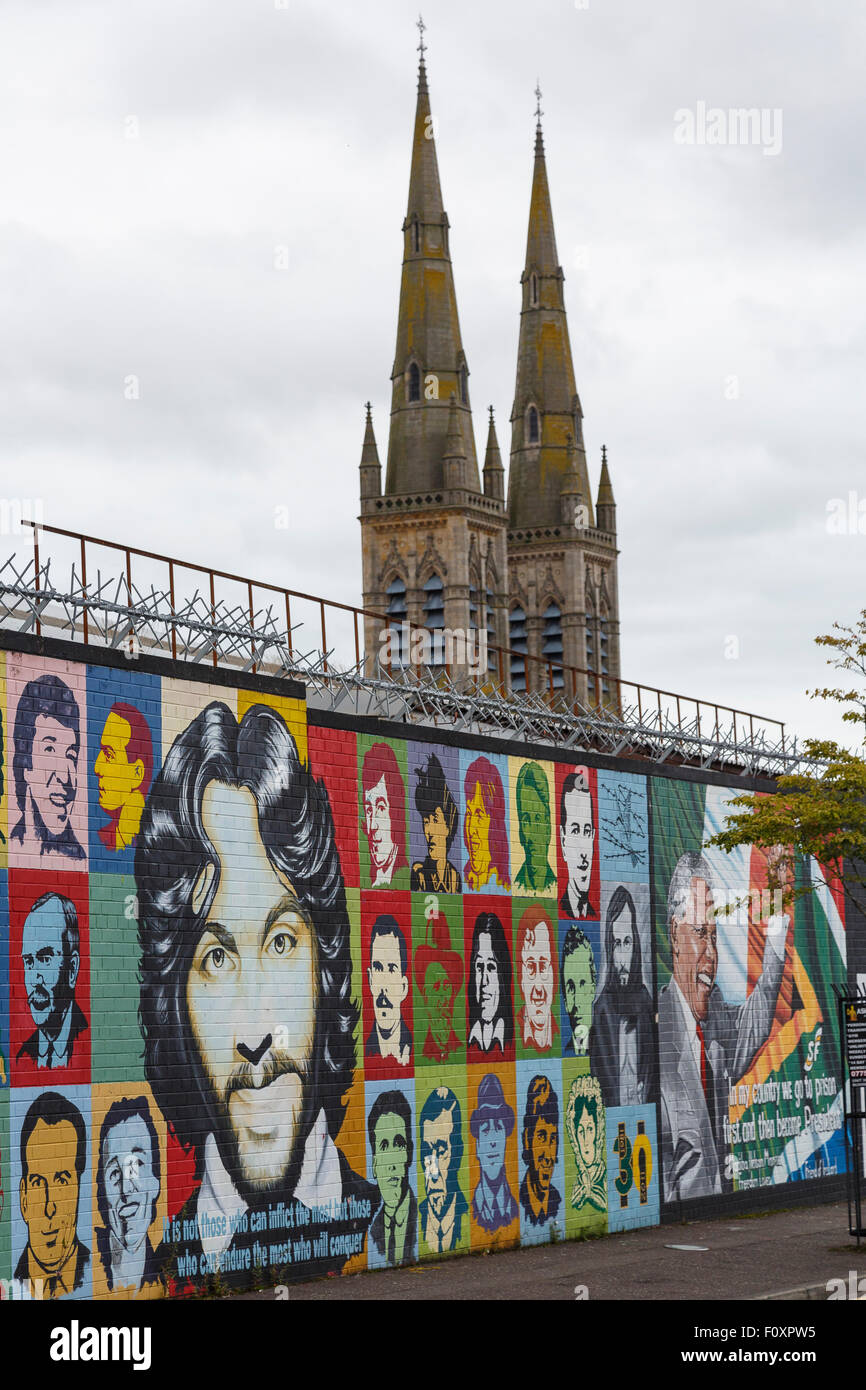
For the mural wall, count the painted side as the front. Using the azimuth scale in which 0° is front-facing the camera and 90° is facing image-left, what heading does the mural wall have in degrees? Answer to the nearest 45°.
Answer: approximately 315°

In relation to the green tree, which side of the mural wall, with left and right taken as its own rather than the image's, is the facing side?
left
